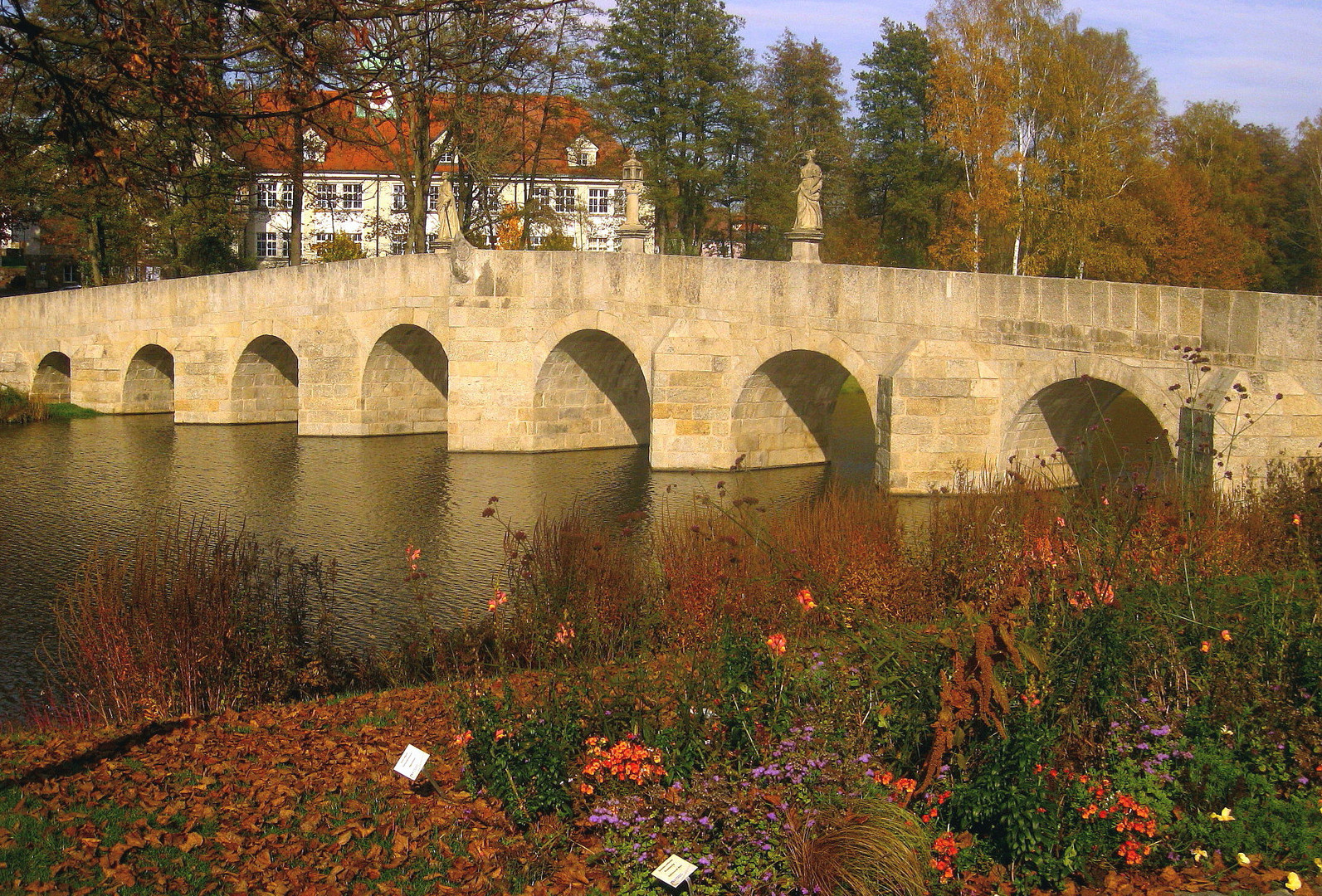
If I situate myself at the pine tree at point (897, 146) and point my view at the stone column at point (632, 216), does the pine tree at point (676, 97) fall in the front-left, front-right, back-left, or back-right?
front-right

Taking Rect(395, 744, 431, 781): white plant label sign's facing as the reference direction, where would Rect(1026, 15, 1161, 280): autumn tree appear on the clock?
The autumn tree is roughly at 7 o'clock from the white plant label sign.

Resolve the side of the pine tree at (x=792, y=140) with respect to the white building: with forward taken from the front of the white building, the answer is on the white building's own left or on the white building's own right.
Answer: on the white building's own left

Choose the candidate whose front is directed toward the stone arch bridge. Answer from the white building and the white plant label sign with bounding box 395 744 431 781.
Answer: the white building

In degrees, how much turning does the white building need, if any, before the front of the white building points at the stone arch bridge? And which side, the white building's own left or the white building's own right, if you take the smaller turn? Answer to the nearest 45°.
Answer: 0° — it already faces it

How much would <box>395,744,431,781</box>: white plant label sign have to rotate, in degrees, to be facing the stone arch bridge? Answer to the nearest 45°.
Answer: approximately 180°

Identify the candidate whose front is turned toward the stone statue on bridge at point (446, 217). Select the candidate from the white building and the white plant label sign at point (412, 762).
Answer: the white building

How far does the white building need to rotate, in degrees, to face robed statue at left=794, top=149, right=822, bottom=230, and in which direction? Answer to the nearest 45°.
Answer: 0° — it already faces it

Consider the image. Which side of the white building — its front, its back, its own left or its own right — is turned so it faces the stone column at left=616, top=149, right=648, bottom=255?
front

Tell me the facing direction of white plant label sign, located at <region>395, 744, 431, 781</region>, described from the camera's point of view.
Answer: facing the viewer

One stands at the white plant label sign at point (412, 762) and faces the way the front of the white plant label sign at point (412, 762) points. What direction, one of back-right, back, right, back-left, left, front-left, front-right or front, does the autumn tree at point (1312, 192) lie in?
back-left

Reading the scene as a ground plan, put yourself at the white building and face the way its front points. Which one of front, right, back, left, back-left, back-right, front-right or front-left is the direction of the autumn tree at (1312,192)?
left

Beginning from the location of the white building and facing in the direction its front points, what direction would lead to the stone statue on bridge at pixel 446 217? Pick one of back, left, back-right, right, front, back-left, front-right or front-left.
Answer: front

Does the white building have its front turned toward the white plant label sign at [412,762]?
yes

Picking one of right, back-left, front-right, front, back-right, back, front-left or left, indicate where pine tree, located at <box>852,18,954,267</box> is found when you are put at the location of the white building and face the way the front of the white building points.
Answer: left

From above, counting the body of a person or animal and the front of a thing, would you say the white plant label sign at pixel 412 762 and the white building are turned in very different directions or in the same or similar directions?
same or similar directions
